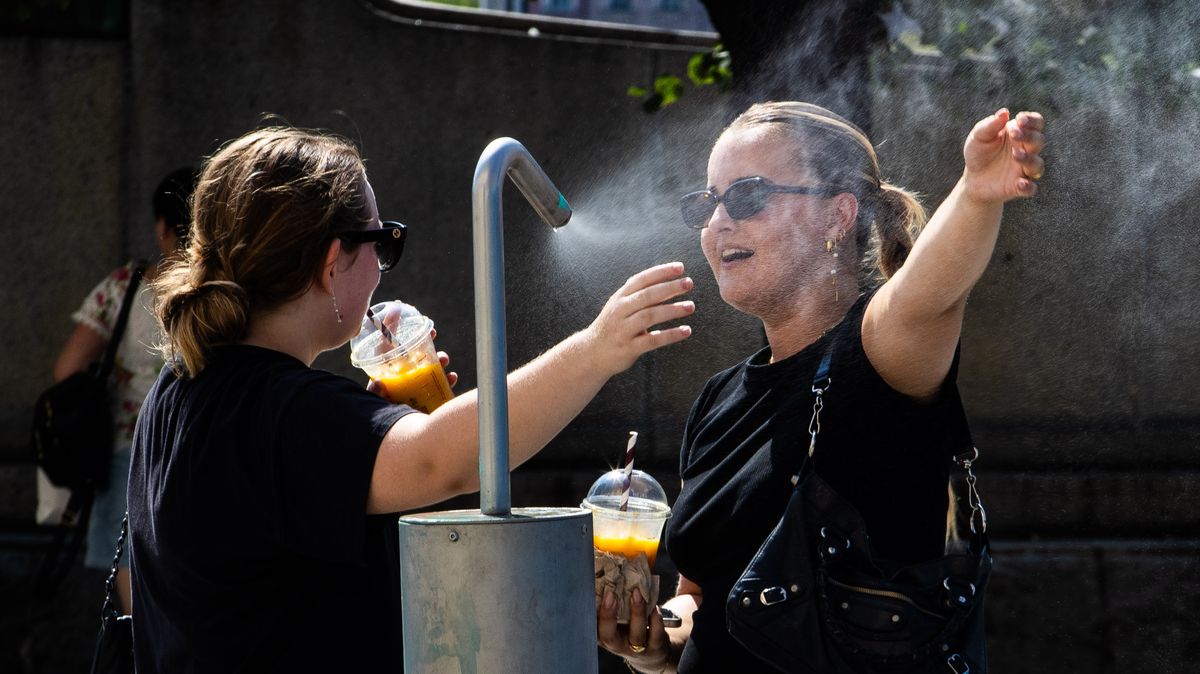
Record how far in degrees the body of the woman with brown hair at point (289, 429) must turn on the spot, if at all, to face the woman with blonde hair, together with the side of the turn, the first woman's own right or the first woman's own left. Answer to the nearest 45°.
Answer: approximately 45° to the first woman's own right

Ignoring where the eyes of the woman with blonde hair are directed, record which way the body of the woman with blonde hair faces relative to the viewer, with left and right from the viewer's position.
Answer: facing the viewer and to the left of the viewer

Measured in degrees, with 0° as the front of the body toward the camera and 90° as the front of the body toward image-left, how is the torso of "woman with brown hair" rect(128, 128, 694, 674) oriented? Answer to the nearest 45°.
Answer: approximately 225°

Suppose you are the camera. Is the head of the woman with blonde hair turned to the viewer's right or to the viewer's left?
to the viewer's left

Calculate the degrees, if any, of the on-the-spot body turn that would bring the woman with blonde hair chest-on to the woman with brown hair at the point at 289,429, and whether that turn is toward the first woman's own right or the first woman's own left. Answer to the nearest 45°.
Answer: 0° — they already face them

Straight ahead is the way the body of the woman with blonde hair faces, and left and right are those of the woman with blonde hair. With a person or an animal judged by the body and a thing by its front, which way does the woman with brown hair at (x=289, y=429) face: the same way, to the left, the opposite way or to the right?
the opposite way
